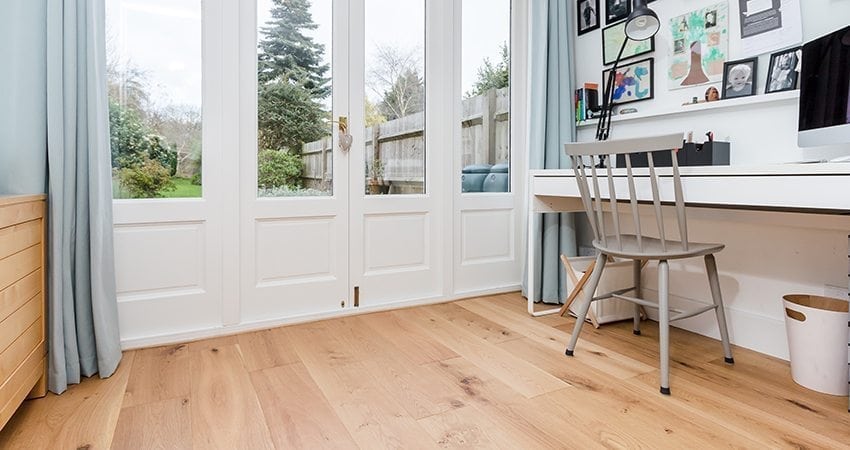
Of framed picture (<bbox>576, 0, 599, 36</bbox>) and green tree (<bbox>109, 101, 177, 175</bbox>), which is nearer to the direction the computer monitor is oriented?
the green tree

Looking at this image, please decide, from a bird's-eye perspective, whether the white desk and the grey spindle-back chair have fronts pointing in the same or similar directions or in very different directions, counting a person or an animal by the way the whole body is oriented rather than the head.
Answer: very different directions

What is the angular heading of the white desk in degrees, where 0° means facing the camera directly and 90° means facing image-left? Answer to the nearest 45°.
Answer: approximately 45°

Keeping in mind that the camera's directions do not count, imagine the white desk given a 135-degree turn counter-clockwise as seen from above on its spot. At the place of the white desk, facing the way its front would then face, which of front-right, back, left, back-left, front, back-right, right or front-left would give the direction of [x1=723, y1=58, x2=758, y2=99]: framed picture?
left
